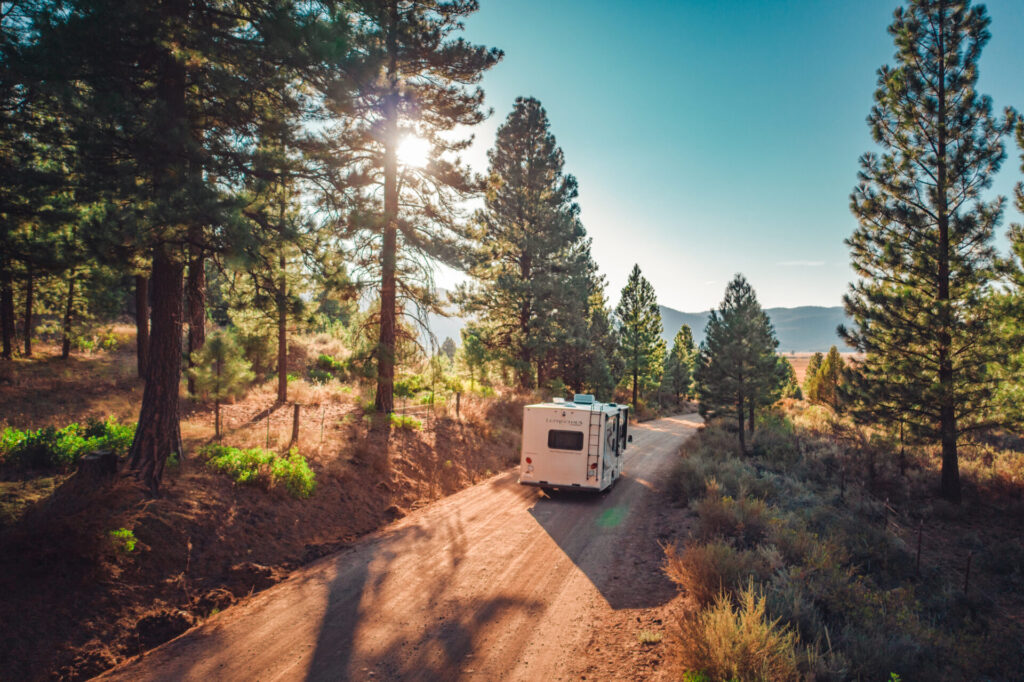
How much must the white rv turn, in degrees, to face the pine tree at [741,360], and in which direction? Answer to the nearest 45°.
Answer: approximately 45° to its right

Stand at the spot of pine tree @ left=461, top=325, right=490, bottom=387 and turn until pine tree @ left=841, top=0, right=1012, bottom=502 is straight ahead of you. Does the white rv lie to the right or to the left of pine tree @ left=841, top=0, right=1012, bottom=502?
right

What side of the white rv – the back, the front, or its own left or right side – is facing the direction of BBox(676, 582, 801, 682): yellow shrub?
back

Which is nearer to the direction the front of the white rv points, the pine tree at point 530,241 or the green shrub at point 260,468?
the pine tree

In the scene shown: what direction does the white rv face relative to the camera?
away from the camera

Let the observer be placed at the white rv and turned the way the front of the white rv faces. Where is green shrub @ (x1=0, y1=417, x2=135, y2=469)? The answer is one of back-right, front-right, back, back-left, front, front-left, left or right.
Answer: back-left

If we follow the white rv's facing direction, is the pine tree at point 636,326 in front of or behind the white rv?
in front

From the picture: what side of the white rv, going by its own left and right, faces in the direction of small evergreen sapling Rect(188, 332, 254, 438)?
left

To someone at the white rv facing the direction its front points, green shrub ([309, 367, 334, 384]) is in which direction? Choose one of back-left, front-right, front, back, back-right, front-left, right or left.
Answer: front-left

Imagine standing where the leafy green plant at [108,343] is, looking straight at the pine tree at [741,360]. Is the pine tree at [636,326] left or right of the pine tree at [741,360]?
left
